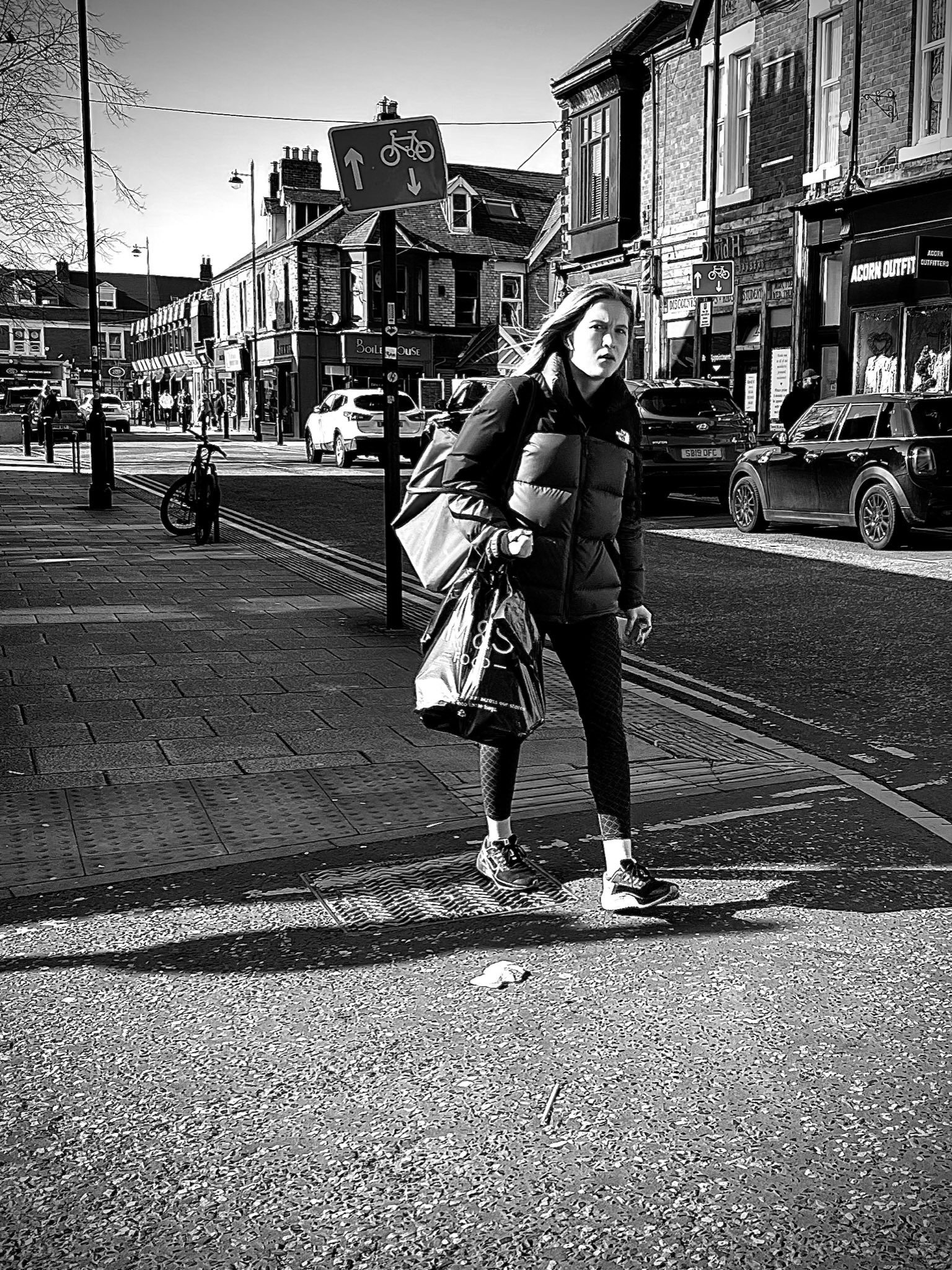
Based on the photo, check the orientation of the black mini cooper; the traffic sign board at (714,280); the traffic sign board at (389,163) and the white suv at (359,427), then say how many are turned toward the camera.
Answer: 2

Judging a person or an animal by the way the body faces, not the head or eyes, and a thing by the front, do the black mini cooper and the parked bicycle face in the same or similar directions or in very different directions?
very different directions

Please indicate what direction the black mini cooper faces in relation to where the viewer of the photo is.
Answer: facing away from the viewer and to the left of the viewer

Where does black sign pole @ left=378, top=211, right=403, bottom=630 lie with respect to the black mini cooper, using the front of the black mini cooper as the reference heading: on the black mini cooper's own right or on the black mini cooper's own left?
on the black mini cooper's own left

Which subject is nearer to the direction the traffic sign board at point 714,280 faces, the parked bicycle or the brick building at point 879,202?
the parked bicycle

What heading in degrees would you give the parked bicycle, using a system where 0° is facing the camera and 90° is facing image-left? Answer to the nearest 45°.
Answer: approximately 315°

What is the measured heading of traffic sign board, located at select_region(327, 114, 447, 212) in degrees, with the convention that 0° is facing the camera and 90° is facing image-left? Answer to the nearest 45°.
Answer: approximately 0°

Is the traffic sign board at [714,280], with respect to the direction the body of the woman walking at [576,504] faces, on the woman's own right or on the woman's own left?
on the woman's own left

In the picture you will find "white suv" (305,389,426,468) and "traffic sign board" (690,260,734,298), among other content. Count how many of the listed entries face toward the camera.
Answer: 1

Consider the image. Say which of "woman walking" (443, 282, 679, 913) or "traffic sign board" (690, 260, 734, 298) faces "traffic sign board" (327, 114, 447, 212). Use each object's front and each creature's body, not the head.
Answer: "traffic sign board" (690, 260, 734, 298)

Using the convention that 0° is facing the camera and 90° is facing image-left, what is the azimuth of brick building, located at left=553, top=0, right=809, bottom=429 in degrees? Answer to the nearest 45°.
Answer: approximately 45°

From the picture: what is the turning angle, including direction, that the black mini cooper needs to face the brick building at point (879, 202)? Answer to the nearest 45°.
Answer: approximately 45° to its right
